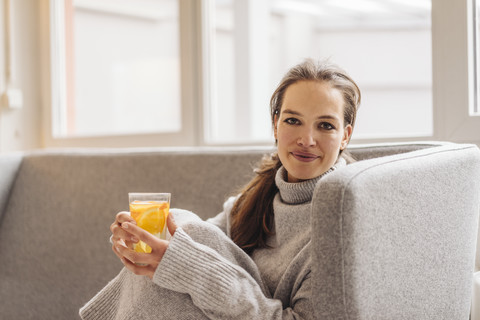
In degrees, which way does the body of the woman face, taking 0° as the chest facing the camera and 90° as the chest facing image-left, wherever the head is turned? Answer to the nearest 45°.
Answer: approximately 45°

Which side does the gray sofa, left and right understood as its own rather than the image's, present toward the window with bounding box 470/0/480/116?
back

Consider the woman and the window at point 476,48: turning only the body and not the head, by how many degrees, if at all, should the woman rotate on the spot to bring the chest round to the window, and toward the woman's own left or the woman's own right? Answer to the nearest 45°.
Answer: approximately 180°

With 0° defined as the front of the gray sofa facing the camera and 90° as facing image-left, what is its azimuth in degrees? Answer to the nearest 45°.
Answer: approximately 45°
